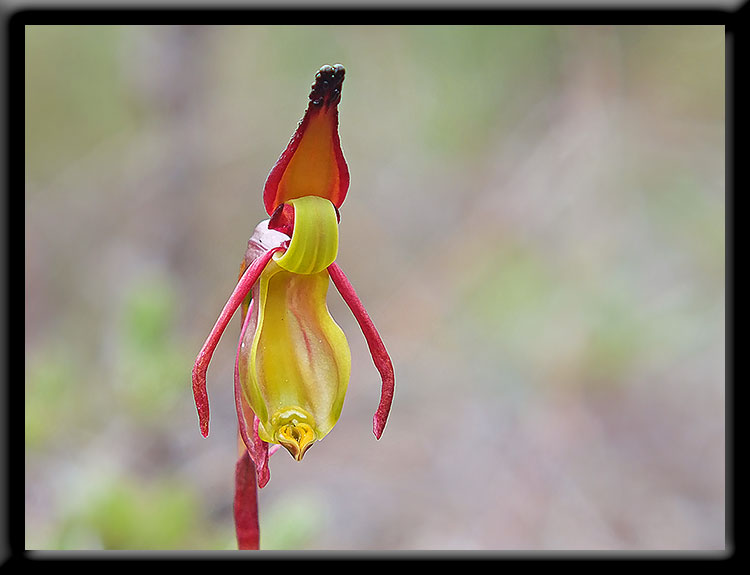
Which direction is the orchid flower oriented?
toward the camera
